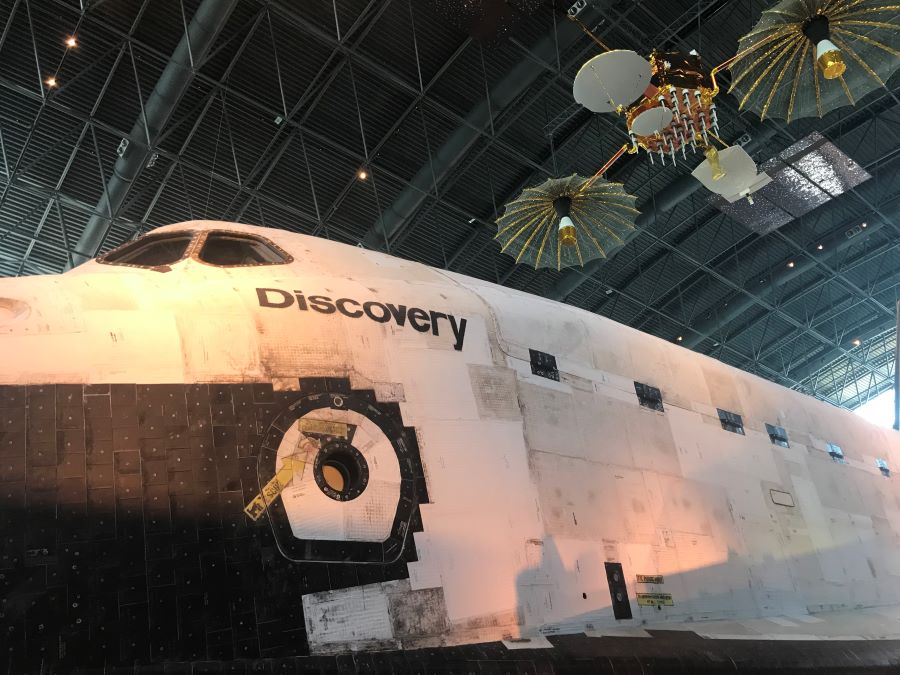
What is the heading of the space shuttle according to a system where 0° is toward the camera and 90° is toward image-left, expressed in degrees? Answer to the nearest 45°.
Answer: approximately 45°
